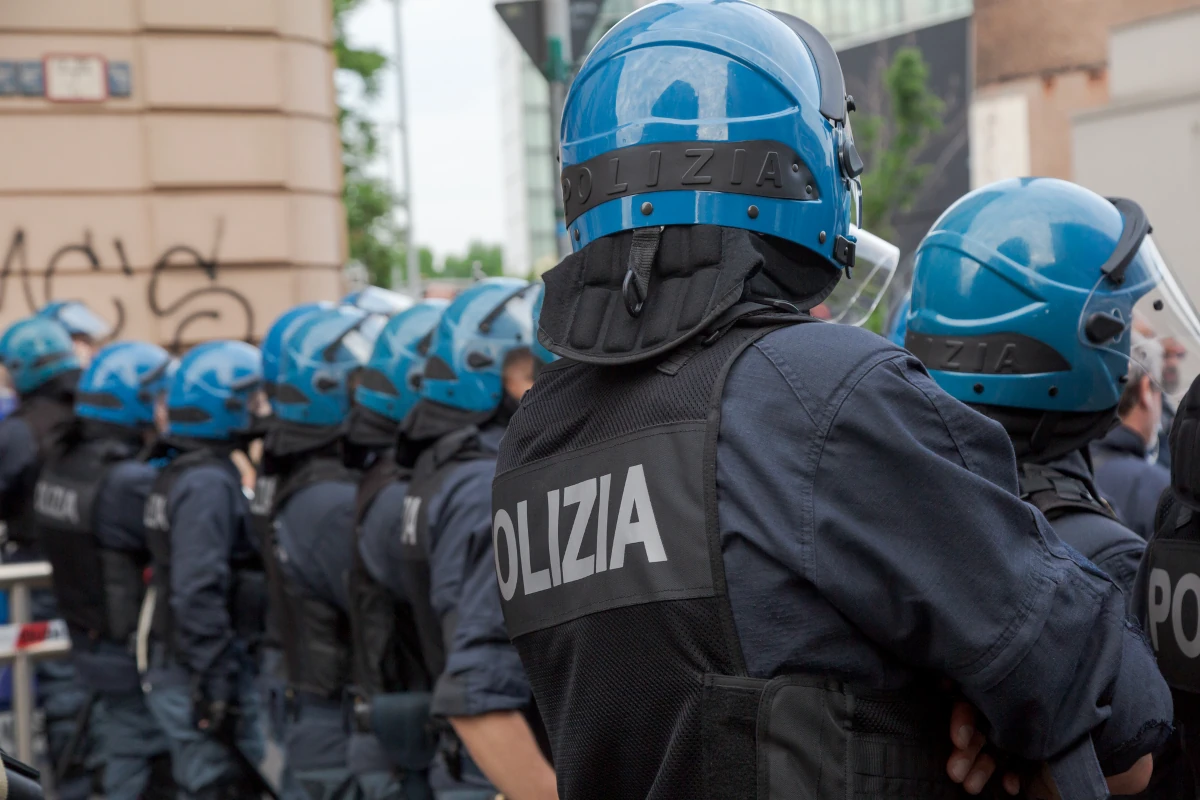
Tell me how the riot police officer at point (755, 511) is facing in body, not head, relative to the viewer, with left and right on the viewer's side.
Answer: facing away from the viewer and to the right of the viewer

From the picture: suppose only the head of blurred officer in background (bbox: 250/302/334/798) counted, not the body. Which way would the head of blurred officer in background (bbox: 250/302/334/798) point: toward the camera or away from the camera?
away from the camera

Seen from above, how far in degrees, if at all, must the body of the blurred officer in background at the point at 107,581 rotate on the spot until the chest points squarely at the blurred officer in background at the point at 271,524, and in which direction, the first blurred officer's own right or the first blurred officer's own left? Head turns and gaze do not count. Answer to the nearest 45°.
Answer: approximately 90° to the first blurred officer's own right

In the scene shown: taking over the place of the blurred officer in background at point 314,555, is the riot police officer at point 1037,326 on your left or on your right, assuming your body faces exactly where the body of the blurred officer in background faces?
on your right

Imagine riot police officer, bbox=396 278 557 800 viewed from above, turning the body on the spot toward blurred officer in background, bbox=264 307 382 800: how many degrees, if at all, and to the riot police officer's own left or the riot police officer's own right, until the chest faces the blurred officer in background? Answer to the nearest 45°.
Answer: approximately 90° to the riot police officer's own left

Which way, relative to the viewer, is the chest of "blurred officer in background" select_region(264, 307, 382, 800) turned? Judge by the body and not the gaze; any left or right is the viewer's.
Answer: facing away from the viewer and to the right of the viewer

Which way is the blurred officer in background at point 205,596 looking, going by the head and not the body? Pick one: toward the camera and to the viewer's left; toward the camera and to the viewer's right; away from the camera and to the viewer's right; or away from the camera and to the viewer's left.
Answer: away from the camera and to the viewer's right
